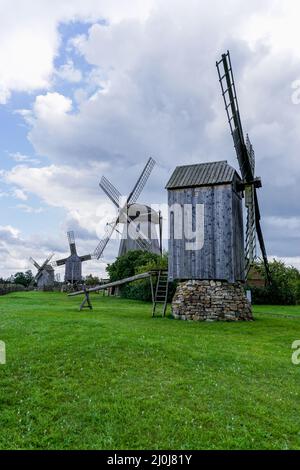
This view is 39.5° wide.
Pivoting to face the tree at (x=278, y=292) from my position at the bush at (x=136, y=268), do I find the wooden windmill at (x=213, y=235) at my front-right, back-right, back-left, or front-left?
front-right

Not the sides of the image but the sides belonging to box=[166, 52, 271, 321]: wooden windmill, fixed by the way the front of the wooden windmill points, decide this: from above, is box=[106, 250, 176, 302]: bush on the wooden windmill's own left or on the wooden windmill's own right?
on the wooden windmill's own left

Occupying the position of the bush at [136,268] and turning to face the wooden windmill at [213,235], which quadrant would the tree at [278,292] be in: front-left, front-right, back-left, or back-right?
front-left

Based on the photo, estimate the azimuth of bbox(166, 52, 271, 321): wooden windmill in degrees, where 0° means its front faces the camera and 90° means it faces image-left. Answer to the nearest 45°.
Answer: approximately 270°

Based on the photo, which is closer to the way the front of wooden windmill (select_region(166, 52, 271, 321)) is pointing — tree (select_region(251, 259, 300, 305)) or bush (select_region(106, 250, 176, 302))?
the tree

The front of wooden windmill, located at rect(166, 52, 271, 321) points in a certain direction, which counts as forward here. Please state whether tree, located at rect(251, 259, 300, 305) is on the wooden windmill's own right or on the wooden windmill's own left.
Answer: on the wooden windmill's own left
